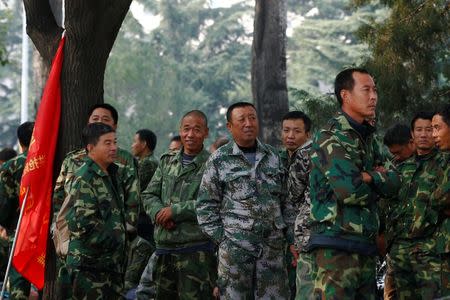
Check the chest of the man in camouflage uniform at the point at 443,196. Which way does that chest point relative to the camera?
to the viewer's left

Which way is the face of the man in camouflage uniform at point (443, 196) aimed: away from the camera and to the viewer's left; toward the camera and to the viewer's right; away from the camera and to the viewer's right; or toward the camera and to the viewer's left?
toward the camera and to the viewer's left

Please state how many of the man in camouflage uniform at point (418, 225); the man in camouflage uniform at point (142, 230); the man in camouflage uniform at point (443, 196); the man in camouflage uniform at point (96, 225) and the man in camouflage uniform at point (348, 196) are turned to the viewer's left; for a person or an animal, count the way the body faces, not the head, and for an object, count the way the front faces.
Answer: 2

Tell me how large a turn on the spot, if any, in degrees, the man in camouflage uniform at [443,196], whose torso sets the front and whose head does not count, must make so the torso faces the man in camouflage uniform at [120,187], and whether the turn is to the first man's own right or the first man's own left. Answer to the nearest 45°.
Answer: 0° — they already face them

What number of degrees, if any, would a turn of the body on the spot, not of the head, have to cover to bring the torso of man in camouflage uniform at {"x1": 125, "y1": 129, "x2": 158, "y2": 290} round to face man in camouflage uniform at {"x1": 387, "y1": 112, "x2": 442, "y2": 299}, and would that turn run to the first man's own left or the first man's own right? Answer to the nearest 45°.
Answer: approximately 135° to the first man's own left
